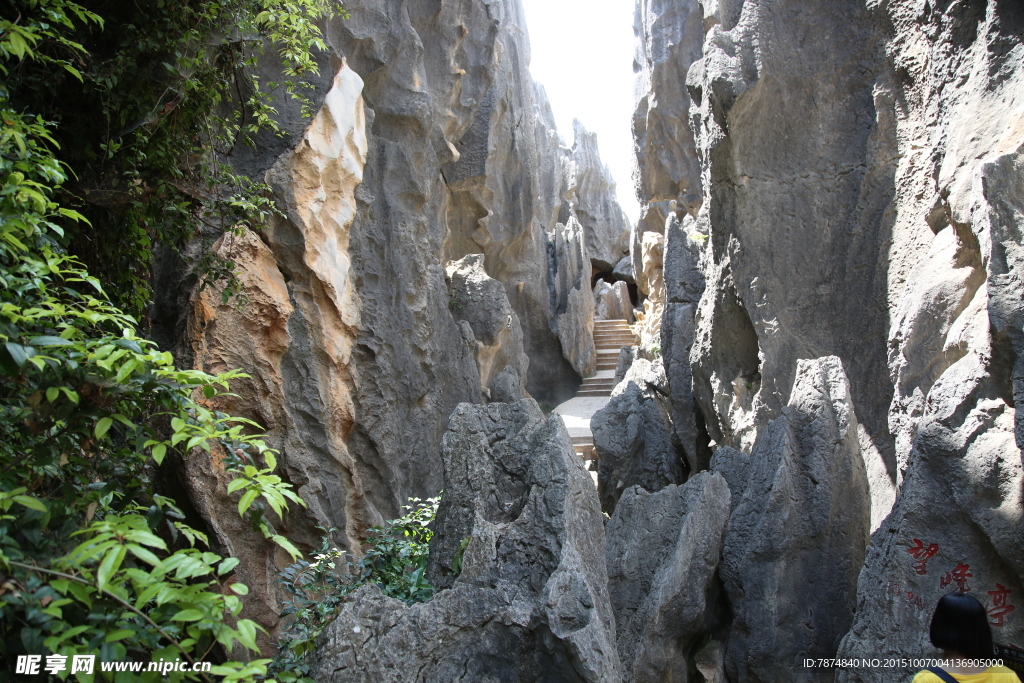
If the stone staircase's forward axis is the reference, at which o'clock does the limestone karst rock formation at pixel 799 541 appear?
The limestone karst rock formation is roughly at 12 o'clock from the stone staircase.

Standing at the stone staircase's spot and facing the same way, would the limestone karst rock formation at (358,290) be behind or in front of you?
in front

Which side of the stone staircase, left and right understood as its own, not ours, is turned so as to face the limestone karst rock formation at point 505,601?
front

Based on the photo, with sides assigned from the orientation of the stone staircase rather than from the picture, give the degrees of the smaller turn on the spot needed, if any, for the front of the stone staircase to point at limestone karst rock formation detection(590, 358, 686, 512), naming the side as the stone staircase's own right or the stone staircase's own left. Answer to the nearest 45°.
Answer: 0° — it already faces it

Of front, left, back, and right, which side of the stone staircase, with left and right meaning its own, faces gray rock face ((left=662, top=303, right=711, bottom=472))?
front

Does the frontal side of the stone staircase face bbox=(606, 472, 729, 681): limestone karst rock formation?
yes

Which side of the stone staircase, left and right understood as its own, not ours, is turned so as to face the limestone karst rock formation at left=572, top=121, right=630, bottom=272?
back

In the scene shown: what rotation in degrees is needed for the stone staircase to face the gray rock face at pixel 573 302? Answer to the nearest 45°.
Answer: approximately 45° to its right

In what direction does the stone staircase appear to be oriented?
toward the camera
